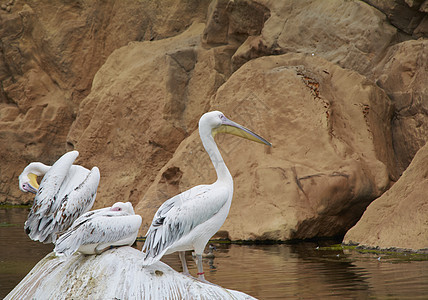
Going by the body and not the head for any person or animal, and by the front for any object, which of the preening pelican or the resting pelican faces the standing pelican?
the resting pelican

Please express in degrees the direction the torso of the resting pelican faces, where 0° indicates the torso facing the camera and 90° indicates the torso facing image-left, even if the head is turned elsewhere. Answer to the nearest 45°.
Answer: approximately 270°

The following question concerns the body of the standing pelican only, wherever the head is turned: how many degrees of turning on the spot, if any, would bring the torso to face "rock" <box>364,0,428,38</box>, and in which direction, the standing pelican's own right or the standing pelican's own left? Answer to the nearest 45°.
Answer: approximately 45° to the standing pelican's own left

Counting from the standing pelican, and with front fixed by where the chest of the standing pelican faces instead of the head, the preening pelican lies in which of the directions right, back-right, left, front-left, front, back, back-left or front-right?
back-left

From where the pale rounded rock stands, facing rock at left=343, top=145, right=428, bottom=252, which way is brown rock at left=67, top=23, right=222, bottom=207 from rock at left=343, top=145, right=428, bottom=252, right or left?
left

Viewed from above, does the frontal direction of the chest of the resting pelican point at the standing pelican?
yes

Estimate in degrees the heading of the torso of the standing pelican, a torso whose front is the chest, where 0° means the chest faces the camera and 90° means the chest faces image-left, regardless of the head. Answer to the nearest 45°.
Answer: approximately 270°

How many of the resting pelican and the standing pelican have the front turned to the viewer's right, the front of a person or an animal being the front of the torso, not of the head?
2

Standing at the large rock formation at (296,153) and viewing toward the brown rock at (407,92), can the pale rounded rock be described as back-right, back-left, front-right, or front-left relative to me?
back-right
